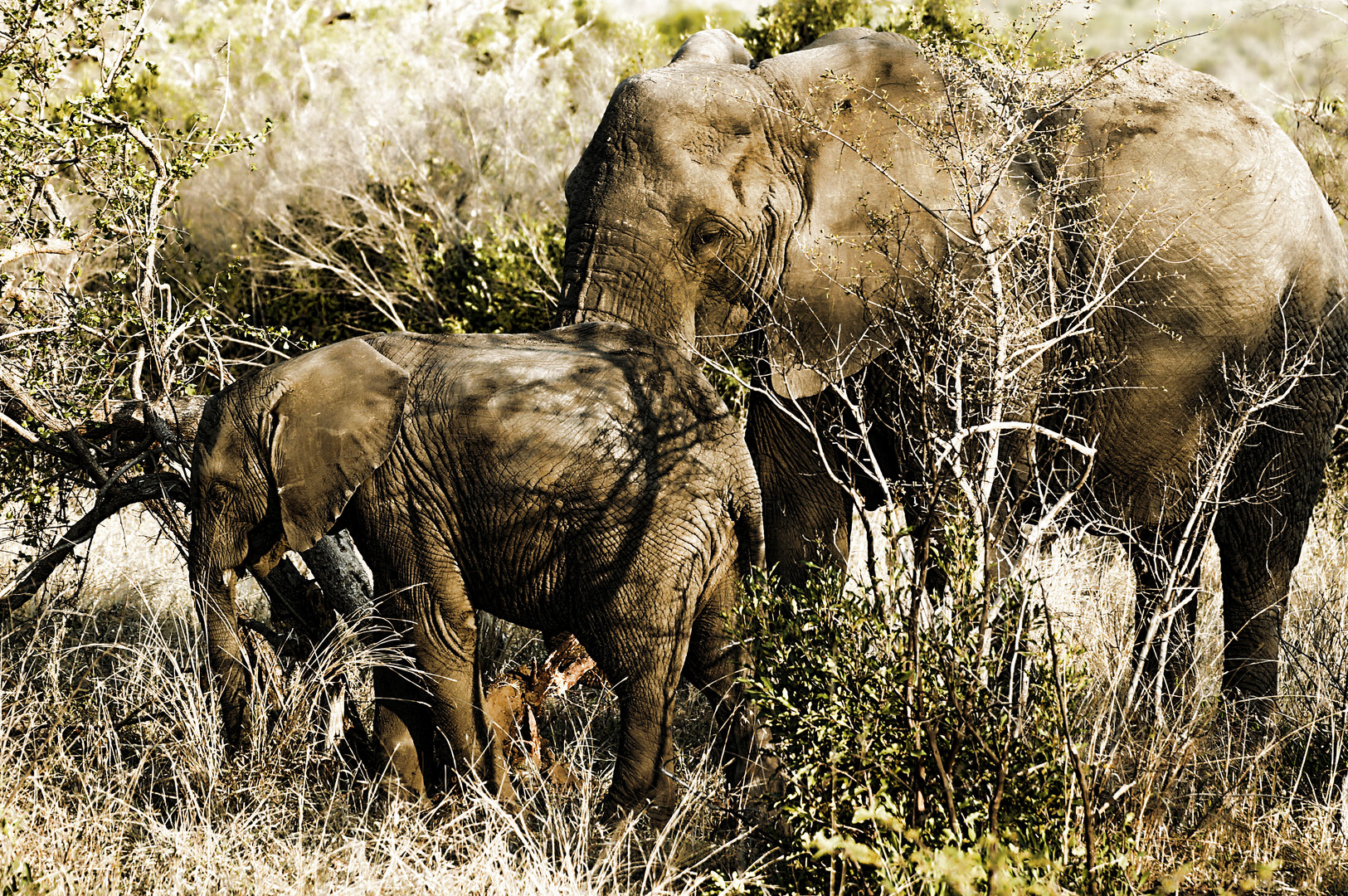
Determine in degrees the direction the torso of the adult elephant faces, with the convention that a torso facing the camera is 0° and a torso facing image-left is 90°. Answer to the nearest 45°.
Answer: approximately 90°

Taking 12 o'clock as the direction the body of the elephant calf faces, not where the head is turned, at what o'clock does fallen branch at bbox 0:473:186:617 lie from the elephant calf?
The fallen branch is roughly at 1 o'clock from the elephant calf.

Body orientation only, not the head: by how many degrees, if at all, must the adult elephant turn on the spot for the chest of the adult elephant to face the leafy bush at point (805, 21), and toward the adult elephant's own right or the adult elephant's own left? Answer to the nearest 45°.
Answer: approximately 90° to the adult elephant's own right

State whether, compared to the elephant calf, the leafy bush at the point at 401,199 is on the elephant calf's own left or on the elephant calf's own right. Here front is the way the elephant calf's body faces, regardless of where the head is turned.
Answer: on the elephant calf's own right

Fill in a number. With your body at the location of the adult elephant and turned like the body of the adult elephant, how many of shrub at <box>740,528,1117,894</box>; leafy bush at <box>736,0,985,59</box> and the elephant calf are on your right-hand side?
1

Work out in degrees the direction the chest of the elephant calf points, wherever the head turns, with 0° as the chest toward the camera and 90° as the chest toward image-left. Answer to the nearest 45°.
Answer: approximately 90°

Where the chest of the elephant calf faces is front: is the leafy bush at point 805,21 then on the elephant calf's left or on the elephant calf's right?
on the elephant calf's right

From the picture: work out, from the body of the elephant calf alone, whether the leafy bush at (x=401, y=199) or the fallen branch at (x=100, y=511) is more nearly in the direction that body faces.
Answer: the fallen branch

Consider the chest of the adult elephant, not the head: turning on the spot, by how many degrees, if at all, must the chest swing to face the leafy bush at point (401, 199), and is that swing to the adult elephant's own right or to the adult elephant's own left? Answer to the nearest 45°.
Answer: approximately 45° to the adult elephant's own right

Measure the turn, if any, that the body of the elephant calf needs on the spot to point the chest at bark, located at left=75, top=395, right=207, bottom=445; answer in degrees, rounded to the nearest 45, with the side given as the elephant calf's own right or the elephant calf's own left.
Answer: approximately 45° to the elephant calf's own right

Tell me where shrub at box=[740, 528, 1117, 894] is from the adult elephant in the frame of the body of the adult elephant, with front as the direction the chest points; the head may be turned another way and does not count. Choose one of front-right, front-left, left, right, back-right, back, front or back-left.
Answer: left

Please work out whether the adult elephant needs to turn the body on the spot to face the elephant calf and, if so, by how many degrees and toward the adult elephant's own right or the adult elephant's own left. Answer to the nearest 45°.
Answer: approximately 45° to the adult elephant's own left

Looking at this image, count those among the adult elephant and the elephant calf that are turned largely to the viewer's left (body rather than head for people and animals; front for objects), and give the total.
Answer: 2
